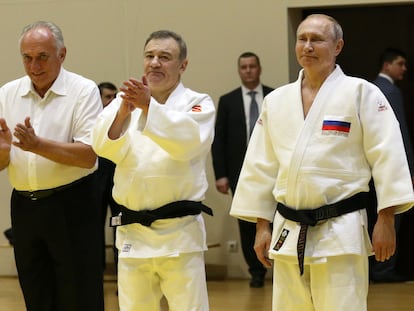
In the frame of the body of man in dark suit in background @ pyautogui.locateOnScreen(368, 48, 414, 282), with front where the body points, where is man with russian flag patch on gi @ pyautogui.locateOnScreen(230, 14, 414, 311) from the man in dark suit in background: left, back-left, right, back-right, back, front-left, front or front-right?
right

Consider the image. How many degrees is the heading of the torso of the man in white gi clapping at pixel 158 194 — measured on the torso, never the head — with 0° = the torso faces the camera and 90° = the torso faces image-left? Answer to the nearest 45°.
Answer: approximately 45°

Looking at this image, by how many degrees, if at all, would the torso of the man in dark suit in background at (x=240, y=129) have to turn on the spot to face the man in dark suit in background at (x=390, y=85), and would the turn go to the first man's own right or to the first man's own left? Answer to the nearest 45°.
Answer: approximately 90° to the first man's own left

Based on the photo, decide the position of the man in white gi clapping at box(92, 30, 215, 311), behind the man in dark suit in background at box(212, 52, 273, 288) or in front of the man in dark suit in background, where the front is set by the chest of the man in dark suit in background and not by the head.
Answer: in front

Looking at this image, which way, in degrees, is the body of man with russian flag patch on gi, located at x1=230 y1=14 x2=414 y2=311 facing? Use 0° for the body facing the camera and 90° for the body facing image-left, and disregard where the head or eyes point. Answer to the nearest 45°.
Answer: approximately 45°

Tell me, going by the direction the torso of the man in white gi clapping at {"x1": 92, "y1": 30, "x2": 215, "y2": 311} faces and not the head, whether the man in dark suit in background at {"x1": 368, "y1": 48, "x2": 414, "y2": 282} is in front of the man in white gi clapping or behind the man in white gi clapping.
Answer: behind

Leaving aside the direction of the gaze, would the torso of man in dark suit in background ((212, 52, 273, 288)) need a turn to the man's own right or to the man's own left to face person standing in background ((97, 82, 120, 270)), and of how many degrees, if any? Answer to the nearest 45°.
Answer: approximately 90° to the man's own right

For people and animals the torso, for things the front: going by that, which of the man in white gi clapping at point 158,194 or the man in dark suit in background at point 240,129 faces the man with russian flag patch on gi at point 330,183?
the man in dark suit in background

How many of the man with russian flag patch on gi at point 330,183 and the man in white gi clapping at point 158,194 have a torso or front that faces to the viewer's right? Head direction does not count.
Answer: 0
